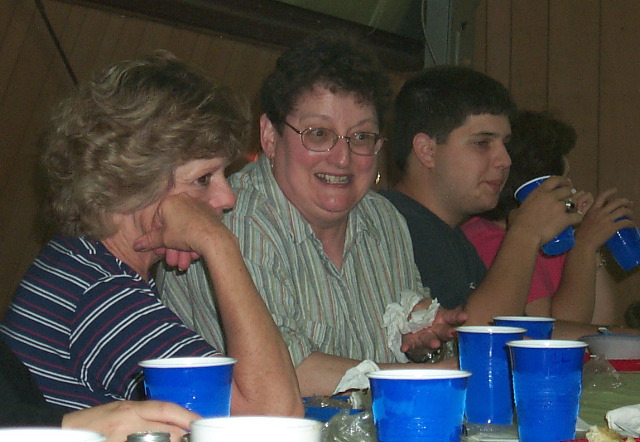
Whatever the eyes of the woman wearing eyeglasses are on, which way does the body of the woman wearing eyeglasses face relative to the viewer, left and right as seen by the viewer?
facing the viewer and to the right of the viewer

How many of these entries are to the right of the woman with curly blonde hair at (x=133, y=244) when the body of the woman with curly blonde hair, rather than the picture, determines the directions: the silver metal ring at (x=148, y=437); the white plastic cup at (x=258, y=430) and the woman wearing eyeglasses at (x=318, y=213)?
2

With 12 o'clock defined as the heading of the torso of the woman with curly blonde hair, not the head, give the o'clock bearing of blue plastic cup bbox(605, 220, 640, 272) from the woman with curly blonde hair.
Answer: The blue plastic cup is roughly at 11 o'clock from the woman with curly blonde hair.

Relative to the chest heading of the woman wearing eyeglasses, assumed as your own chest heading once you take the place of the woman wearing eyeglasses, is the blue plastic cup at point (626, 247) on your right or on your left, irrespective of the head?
on your left

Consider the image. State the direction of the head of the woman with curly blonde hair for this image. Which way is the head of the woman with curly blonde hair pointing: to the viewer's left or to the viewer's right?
to the viewer's right

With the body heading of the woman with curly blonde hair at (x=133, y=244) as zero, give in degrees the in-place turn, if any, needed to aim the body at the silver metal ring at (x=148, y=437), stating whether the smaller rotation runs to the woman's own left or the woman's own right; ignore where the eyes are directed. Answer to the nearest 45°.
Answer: approximately 90° to the woman's own right

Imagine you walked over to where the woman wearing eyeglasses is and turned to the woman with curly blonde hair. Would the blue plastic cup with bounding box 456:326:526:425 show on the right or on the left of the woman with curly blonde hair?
left

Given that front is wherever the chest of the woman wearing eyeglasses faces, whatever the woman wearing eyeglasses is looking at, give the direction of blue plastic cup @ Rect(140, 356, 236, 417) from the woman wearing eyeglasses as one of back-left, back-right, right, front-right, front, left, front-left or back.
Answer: front-right

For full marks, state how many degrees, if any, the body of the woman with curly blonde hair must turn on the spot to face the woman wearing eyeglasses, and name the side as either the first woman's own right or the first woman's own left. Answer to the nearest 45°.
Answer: approximately 45° to the first woman's own left

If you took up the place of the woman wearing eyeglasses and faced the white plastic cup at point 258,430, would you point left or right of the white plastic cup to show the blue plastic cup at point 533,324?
left

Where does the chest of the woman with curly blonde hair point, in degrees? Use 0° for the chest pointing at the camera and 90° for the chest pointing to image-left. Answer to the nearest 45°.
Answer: approximately 270°

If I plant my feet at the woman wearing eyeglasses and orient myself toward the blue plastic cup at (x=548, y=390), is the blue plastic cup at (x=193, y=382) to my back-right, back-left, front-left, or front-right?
front-right

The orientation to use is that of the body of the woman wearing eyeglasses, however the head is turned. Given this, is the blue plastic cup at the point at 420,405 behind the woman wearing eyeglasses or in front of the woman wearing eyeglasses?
in front

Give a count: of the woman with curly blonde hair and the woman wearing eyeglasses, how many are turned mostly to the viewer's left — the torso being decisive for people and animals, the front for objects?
0
